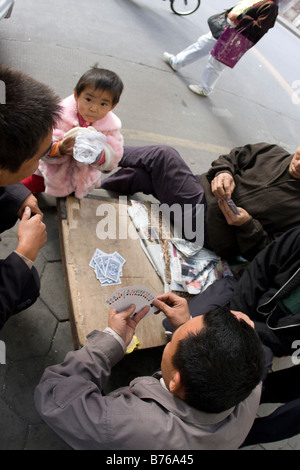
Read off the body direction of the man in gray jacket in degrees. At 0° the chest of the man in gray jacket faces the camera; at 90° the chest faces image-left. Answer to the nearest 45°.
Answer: approximately 135°

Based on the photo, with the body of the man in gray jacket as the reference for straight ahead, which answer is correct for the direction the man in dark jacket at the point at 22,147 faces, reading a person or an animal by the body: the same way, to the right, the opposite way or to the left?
to the right

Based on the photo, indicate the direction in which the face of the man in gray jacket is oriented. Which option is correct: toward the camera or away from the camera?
away from the camera

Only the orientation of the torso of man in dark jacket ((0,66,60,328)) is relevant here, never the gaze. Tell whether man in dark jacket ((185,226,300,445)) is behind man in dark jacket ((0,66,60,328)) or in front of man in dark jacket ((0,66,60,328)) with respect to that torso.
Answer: in front

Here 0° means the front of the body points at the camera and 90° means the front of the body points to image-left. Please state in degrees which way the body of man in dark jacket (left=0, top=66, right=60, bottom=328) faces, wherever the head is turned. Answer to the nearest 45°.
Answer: approximately 270°

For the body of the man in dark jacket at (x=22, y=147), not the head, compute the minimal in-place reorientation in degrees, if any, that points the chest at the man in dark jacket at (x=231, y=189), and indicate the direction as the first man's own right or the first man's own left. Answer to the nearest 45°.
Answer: approximately 45° to the first man's own left

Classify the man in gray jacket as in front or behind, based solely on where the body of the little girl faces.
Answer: in front

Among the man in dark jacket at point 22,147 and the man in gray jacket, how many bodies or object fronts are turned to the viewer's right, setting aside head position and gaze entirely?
1

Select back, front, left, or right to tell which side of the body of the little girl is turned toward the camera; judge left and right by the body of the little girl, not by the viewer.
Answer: front

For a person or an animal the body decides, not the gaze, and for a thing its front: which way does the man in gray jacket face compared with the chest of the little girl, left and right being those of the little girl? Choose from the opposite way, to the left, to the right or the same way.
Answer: the opposite way
